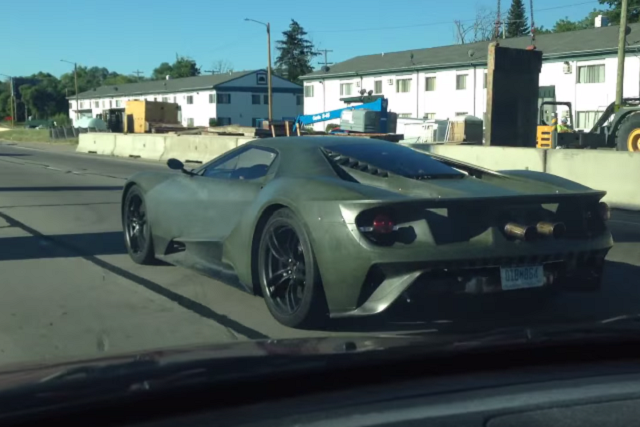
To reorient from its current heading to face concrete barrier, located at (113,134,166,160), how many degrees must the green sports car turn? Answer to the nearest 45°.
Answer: approximately 45° to its right

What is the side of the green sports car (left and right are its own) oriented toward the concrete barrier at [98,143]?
front

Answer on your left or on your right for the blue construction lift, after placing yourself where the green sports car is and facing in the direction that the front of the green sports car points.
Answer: on your right

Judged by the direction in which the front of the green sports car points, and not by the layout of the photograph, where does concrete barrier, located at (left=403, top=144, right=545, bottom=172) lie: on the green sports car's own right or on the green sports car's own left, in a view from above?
on the green sports car's own right

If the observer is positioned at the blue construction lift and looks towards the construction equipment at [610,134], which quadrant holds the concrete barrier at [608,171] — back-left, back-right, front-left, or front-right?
front-right

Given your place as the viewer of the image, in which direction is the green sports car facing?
facing away from the viewer and to the left of the viewer

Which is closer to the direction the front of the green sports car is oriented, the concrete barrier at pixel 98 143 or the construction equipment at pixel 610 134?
the concrete barrier

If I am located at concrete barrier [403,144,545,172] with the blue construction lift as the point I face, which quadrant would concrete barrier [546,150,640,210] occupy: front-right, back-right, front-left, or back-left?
back-right

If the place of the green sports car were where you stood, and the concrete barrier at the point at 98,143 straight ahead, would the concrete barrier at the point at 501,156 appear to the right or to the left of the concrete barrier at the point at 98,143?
right
